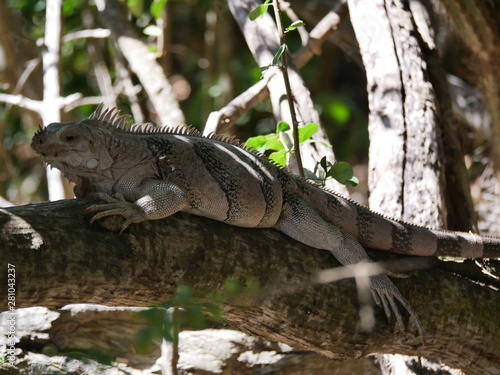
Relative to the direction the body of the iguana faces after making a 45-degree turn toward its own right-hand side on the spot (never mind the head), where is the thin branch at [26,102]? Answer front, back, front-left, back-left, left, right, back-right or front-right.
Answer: front

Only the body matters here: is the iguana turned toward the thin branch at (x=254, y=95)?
no

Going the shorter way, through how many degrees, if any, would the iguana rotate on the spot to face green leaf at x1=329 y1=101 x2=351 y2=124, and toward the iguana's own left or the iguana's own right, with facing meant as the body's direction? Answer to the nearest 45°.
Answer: approximately 90° to the iguana's own right

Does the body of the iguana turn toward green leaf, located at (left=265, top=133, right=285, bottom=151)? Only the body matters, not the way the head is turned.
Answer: no

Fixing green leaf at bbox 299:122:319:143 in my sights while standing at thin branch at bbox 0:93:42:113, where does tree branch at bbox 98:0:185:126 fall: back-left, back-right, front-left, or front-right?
front-left

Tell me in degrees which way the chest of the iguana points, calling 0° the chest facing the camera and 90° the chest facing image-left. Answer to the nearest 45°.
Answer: approximately 90°

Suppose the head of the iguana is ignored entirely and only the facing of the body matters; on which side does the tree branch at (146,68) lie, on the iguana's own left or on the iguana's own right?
on the iguana's own right

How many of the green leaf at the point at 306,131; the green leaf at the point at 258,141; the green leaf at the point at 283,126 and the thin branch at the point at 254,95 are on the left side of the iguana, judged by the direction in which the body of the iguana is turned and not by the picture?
0
